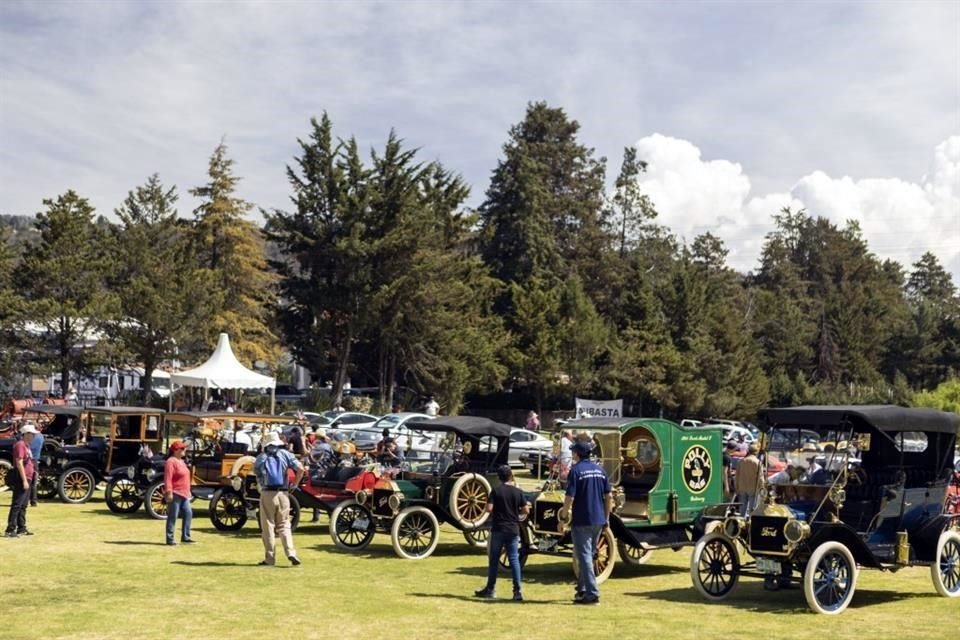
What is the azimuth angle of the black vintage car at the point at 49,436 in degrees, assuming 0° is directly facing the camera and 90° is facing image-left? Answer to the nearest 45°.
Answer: approximately 45°

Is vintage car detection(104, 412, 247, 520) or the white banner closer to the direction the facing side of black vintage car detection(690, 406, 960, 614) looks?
the vintage car

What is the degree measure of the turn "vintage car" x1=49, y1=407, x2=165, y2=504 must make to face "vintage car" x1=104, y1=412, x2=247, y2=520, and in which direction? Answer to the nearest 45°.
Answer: approximately 90° to its left

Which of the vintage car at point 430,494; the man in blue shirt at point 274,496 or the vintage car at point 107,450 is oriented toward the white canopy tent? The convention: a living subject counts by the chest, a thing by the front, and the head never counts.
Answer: the man in blue shirt

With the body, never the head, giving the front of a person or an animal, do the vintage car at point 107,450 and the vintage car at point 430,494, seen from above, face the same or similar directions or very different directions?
same or similar directions

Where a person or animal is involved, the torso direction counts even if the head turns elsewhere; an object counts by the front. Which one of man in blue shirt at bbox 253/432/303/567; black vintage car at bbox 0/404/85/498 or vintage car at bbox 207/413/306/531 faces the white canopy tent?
the man in blue shirt

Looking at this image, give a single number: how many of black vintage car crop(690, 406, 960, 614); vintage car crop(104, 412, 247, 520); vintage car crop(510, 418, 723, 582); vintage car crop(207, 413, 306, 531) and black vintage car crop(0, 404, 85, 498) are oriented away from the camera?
0

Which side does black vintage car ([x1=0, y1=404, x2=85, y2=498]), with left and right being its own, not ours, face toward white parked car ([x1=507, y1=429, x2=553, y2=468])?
back

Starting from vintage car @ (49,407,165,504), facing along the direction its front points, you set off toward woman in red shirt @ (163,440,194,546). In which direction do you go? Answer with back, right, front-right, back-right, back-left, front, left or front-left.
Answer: front-left

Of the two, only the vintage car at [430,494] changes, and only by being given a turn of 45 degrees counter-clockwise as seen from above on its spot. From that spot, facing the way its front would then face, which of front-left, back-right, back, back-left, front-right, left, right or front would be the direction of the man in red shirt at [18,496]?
right

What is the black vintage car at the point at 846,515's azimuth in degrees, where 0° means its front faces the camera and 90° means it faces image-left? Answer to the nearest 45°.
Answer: approximately 45°

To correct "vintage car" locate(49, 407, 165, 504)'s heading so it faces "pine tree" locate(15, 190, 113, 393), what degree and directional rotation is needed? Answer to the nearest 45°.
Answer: approximately 135° to its right

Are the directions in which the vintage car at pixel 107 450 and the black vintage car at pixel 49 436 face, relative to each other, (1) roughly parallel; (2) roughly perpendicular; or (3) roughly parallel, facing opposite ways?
roughly parallel

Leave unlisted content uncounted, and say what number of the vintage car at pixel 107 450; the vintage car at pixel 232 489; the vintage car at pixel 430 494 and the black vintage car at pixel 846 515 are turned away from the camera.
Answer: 0

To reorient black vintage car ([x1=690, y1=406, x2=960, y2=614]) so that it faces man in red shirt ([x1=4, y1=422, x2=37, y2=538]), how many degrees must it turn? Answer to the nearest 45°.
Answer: approximately 45° to its right

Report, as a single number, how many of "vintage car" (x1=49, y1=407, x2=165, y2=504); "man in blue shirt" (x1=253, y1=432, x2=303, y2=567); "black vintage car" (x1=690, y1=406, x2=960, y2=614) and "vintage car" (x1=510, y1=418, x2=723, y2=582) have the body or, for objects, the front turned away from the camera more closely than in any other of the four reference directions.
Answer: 1

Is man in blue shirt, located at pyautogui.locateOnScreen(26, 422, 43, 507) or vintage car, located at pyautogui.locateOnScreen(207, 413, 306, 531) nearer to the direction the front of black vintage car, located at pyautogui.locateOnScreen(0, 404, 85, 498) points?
the man in blue shirt

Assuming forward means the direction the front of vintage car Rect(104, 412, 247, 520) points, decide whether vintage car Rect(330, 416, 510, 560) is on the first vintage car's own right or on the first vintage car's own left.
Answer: on the first vintage car's own left
